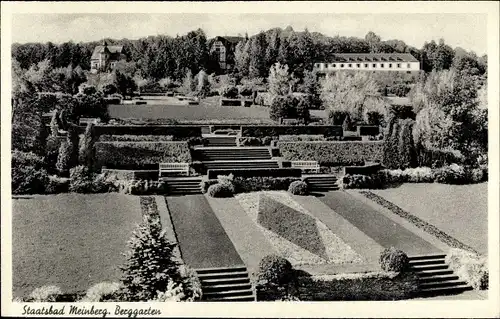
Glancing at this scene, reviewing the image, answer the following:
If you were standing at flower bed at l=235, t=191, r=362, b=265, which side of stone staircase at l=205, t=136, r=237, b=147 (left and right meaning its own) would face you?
front

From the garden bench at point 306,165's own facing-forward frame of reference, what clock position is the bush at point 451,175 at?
The bush is roughly at 9 o'clock from the garden bench.

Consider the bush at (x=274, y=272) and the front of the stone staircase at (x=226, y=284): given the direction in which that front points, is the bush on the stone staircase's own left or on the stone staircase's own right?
on the stone staircase's own left

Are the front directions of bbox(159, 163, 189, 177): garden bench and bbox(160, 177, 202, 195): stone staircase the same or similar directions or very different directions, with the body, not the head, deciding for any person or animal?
same or similar directions

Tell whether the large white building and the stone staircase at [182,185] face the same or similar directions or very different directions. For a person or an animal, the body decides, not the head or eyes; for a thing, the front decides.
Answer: same or similar directions

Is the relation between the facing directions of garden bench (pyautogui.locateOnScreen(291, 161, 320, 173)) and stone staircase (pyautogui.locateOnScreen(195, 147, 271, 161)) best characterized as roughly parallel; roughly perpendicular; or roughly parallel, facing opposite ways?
roughly parallel

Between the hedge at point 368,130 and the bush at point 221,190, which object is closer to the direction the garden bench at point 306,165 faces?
the bush

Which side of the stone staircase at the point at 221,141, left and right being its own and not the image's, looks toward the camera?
front

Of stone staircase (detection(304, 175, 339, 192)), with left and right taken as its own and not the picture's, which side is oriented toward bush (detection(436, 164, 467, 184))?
left

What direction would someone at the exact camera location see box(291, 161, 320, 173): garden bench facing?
facing the viewer

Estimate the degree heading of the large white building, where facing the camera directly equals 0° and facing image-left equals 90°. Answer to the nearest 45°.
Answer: approximately 0°

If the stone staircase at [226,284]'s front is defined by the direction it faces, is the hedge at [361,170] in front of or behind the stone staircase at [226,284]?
behind

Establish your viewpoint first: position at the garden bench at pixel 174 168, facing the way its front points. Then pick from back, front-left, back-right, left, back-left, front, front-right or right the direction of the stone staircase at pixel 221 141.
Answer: back-left

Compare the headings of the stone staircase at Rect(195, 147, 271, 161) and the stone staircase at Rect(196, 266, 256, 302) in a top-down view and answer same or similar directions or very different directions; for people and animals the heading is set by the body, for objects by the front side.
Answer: same or similar directions

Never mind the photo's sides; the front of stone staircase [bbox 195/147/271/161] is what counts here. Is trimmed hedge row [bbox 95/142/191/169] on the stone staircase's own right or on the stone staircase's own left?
on the stone staircase's own right

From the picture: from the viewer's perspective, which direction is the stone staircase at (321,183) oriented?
toward the camera

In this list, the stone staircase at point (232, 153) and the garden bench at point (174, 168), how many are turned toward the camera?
2

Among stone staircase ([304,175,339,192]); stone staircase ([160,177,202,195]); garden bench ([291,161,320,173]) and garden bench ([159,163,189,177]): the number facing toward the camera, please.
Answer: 4

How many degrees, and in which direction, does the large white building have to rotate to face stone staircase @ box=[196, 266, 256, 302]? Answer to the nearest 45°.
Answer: approximately 45° to its right
